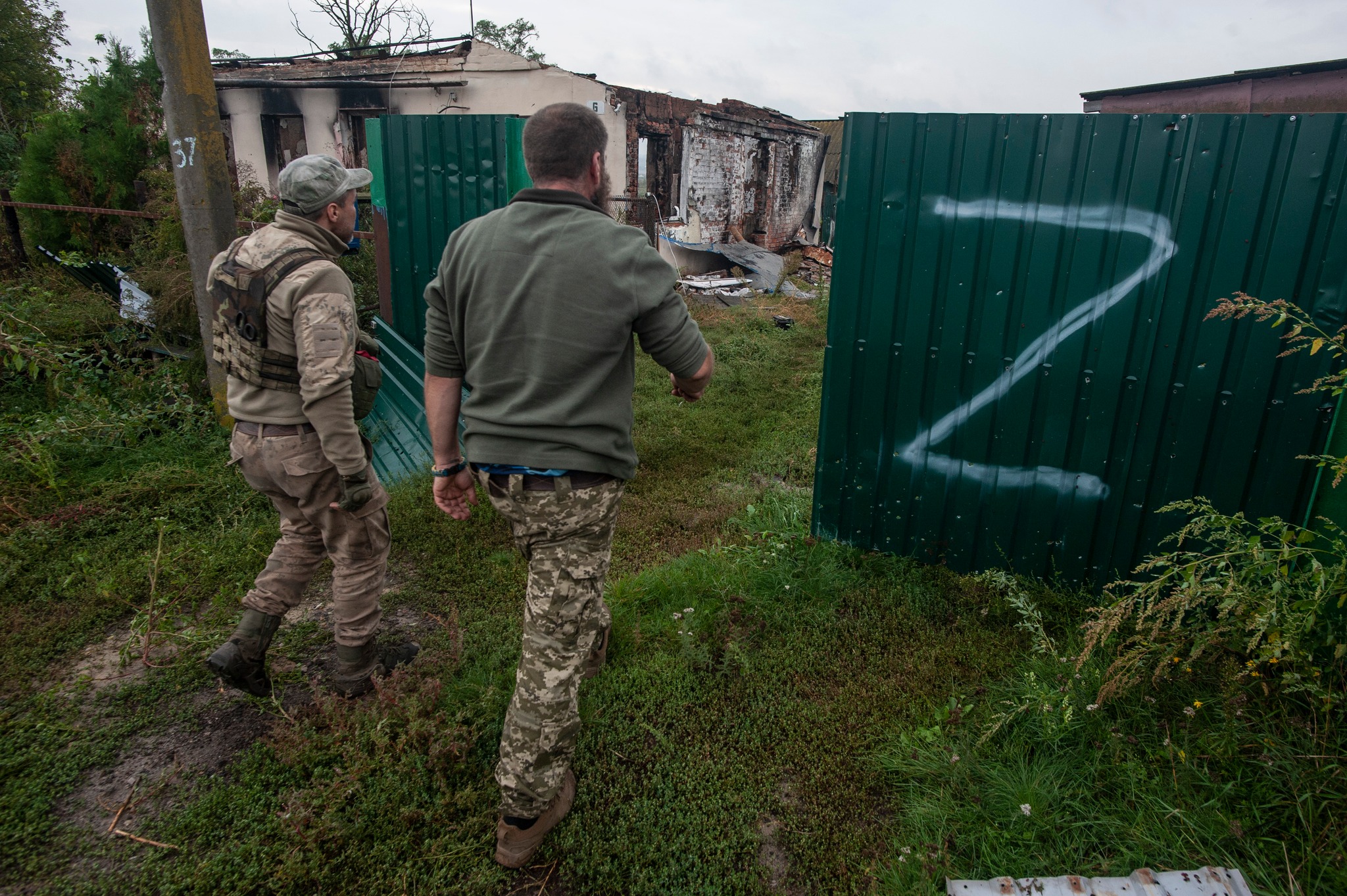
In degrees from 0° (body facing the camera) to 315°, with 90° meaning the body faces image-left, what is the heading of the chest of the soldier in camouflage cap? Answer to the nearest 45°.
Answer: approximately 225°

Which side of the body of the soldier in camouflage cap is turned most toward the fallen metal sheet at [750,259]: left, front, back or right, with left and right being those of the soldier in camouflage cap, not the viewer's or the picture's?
front

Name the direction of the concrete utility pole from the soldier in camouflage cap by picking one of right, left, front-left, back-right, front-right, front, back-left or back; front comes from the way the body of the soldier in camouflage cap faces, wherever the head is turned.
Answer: front-left

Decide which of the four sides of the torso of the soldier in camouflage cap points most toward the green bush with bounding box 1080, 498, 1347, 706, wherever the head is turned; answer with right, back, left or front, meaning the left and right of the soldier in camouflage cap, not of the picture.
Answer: right

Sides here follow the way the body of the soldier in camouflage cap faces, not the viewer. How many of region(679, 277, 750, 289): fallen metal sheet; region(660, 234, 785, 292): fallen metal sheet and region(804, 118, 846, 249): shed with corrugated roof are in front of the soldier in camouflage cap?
3

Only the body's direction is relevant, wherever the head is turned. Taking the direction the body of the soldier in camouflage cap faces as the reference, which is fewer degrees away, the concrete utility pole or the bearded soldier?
the concrete utility pole

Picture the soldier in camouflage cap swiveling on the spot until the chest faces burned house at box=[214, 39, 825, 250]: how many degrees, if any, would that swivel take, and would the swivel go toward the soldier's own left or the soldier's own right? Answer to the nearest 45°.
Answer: approximately 45° to the soldier's own left

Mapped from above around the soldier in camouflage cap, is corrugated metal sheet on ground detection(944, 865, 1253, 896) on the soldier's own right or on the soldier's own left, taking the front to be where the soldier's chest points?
on the soldier's own right

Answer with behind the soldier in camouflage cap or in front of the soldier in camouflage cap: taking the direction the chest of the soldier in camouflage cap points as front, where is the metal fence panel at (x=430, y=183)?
in front

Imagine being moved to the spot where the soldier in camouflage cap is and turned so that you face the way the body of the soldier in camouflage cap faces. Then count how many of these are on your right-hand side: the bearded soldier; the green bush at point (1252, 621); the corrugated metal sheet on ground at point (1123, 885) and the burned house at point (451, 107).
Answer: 3
